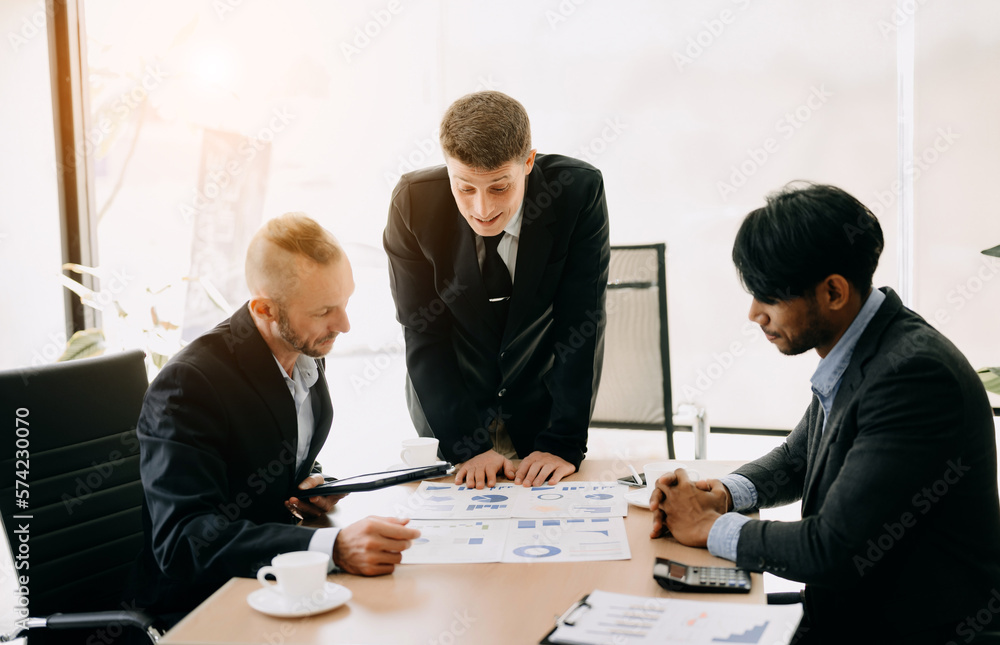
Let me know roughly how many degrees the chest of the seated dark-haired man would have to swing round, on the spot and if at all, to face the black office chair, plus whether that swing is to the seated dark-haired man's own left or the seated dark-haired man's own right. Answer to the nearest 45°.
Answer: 0° — they already face it

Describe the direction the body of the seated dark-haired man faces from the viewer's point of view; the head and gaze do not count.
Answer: to the viewer's left

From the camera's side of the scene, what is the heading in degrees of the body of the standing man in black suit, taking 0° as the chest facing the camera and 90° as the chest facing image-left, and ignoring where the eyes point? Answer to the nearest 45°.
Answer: approximately 0°

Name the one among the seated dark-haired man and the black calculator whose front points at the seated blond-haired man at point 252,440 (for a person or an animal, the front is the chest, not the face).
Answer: the seated dark-haired man

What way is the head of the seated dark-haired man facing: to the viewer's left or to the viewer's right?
to the viewer's left
